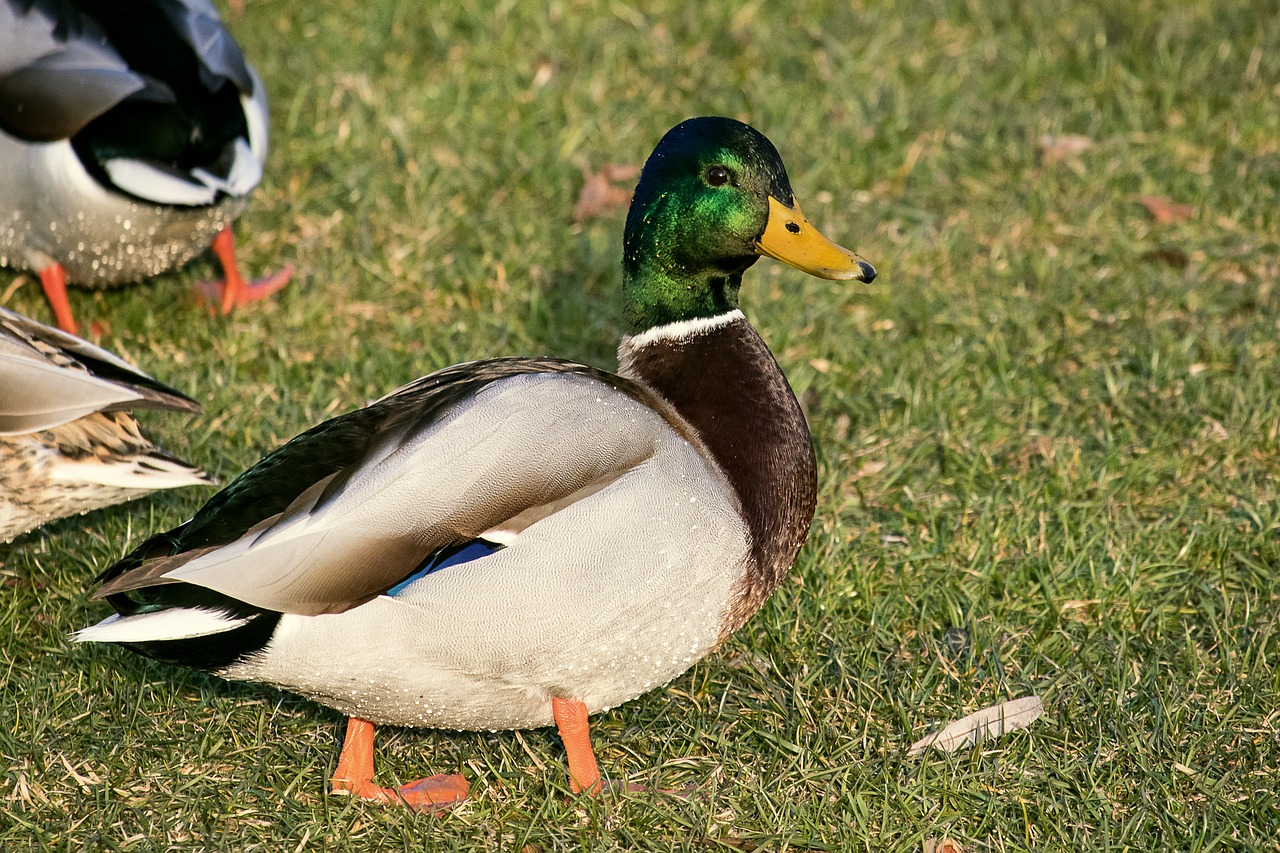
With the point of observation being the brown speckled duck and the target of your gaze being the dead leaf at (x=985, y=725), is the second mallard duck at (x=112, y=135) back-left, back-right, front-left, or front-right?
back-left

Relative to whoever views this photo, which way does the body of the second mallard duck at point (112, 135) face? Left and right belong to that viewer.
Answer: facing away from the viewer and to the left of the viewer

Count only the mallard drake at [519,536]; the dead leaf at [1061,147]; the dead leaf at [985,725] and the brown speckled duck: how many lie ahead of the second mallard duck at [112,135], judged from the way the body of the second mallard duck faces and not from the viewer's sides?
0

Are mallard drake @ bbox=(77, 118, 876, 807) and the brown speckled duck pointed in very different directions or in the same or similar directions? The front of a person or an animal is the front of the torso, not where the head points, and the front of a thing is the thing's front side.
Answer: very different directions

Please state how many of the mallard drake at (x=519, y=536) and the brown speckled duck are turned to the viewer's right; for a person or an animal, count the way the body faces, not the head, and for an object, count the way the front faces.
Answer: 1

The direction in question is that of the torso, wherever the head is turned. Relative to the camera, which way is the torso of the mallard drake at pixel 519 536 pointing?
to the viewer's right

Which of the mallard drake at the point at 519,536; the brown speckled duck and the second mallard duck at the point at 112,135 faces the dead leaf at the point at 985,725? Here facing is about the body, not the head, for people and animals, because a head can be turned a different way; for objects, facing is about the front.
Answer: the mallard drake

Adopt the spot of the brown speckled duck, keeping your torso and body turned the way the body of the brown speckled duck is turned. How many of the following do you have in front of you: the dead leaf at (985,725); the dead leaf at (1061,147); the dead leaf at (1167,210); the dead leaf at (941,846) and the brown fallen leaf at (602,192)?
0

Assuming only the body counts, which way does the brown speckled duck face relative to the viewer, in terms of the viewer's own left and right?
facing to the left of the viewer

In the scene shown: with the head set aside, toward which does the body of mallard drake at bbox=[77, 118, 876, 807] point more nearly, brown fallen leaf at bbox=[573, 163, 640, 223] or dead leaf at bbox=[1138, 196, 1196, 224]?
the dead leaf

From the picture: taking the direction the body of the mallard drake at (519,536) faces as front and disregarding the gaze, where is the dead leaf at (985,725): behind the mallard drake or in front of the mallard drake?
in front

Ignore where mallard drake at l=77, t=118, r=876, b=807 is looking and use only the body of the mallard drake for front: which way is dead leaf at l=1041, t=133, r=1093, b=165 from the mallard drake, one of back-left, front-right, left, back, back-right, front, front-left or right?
front-left

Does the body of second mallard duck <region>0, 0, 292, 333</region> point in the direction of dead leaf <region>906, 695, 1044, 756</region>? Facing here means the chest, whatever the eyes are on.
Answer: no

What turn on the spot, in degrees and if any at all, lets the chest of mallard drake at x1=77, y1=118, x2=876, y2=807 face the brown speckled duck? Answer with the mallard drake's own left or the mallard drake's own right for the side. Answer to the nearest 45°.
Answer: approximately 135° to the mallard drake's own left

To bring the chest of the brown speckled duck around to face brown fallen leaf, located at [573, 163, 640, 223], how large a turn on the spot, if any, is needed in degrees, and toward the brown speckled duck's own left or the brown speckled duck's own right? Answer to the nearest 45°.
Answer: approximately 135° to the brown speckled duck's own right

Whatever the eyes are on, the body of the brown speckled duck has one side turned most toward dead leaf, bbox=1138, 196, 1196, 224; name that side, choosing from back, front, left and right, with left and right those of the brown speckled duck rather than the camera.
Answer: back

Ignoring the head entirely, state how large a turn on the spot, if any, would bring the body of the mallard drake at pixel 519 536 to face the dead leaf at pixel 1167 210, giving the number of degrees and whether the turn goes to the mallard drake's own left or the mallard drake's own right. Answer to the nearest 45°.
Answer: approximately 45° to the mallard drake's own left

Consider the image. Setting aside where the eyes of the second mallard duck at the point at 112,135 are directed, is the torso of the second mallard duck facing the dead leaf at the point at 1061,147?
no
